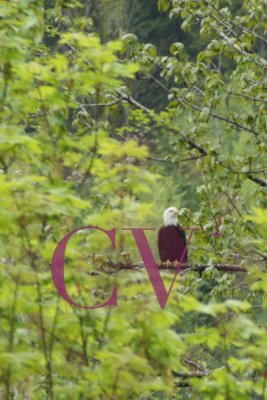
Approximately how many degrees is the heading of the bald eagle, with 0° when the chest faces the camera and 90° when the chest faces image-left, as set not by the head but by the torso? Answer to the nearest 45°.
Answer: approximately 0°
